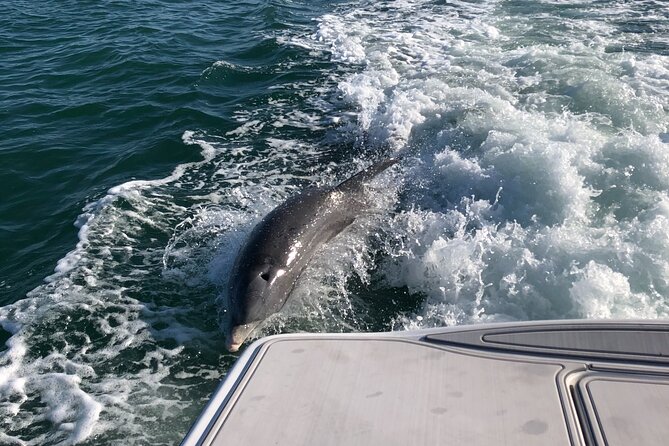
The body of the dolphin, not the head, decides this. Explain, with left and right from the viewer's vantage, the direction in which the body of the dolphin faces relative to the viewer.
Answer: facing the viewer and to the left of the viewer
